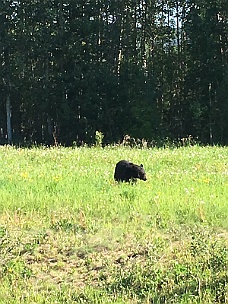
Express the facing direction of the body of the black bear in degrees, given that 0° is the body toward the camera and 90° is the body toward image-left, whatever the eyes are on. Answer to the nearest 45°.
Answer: approximately 270°

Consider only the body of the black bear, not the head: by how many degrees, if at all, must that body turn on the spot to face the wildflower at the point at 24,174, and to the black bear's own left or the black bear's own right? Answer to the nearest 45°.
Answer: approximately 135° to the black bear's own left
